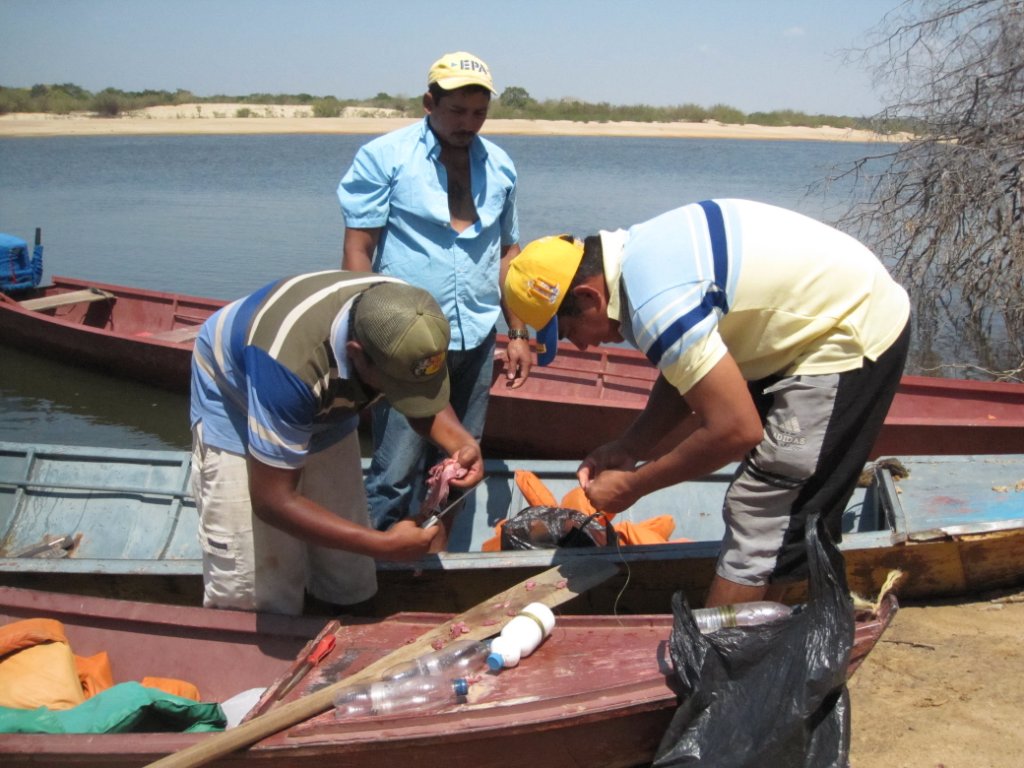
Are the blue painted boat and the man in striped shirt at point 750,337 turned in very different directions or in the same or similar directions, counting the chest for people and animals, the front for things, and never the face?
very different directions

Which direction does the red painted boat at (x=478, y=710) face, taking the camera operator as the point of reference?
facing to the right of the viewer

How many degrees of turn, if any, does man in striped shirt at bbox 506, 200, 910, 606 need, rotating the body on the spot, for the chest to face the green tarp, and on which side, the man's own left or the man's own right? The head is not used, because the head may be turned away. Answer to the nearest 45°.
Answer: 0° — they already face it

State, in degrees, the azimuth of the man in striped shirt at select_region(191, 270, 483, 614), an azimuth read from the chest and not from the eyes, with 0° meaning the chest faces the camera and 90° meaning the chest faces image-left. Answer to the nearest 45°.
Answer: approximately 315°

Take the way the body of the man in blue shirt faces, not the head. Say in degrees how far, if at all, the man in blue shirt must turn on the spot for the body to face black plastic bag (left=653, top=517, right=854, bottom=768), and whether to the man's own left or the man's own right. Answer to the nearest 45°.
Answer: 0° — they already face it

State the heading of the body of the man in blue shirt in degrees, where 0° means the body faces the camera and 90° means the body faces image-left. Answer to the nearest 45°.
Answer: approximately 315°

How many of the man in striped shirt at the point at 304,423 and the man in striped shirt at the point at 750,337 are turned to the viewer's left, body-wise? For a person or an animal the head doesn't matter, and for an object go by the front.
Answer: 1

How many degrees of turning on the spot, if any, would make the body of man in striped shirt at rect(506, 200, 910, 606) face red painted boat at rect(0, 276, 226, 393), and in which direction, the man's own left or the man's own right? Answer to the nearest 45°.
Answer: approximately 45° to the man's own right

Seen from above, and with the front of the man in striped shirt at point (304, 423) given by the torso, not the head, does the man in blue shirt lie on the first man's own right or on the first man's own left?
on the first man's own left

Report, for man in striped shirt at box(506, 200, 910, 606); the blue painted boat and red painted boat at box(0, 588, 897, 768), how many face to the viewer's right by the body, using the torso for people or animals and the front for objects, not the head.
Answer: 2

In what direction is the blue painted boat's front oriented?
to the viewer's right

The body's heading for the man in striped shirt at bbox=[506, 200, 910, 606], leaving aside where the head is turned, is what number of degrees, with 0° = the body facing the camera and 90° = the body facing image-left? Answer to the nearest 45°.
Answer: approximately 90°
